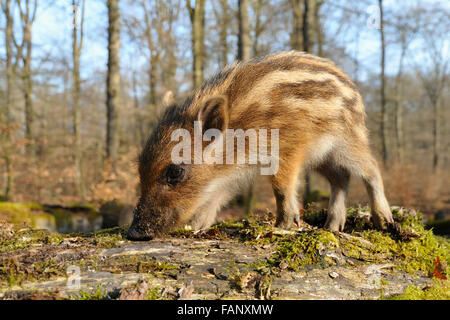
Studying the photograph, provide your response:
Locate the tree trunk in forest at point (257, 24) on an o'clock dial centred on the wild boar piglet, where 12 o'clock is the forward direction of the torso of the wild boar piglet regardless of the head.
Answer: The tree trunk in forest is roughly at 3 o'clock from the wild boar piglet.

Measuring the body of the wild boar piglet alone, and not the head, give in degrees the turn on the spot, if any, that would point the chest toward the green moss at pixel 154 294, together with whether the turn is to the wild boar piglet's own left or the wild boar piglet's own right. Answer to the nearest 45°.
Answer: approximately 90° to the wild boar piglet's own left

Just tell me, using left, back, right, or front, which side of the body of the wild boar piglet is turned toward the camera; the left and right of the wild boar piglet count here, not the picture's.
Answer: left

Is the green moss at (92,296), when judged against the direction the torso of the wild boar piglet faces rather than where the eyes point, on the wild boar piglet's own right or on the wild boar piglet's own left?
on the wild boar piglet's own left

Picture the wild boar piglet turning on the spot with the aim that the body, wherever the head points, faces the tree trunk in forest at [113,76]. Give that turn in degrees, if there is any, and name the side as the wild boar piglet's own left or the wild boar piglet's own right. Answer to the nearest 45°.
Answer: approximately 45° to the wild boar piglet's own right

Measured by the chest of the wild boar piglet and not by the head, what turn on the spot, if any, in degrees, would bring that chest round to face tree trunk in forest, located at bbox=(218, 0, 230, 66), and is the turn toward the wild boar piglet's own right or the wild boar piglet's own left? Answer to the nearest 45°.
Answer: approximately 90° to the wild boar piglet's own right

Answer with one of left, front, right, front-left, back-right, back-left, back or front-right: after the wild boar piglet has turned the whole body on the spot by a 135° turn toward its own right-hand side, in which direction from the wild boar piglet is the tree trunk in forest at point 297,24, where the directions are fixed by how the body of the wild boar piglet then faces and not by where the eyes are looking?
front-left

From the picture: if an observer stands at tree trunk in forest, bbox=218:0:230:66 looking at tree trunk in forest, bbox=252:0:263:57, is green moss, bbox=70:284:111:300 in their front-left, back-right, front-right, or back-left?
back-right
